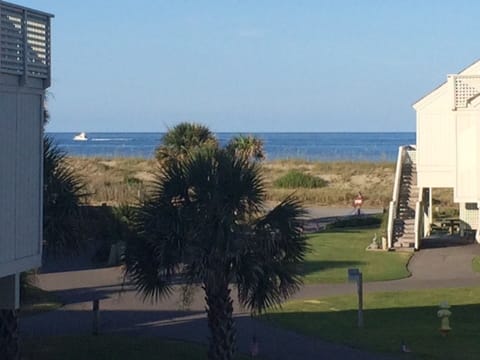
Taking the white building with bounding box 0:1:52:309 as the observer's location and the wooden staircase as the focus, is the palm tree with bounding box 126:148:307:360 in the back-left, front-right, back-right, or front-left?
front-right

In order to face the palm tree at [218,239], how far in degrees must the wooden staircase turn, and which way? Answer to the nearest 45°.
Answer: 0° — it already faces it

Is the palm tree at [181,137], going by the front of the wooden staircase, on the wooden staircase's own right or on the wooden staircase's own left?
on the wooden staircase's own right

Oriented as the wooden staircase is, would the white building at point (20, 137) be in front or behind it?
in front

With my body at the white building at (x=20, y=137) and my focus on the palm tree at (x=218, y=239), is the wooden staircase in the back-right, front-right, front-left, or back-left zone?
front-left

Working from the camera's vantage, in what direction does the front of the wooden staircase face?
facing the viewer
